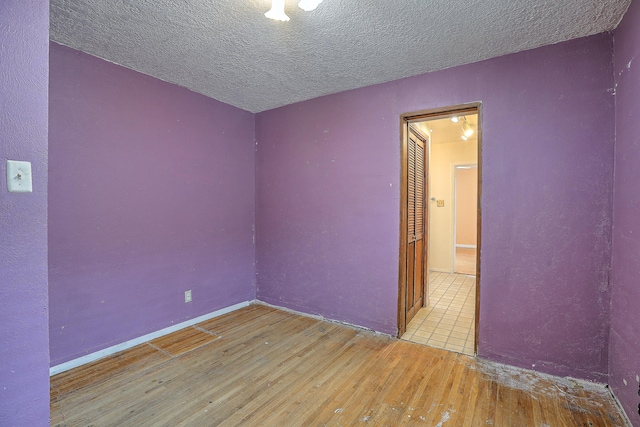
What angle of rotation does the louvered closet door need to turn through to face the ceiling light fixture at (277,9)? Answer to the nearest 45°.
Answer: approximately 90° to its right

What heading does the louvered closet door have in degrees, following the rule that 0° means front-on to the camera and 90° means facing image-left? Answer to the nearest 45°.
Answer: approximately 270°

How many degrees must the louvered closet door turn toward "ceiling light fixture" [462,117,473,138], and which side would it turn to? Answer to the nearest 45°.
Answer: approximately 45° to its left
